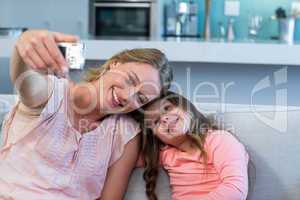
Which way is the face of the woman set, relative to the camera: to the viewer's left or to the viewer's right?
to the viewer's left

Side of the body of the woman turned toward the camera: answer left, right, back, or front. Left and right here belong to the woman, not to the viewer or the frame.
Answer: front

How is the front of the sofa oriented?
toward the camera

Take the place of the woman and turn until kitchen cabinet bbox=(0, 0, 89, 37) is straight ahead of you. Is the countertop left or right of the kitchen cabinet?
right

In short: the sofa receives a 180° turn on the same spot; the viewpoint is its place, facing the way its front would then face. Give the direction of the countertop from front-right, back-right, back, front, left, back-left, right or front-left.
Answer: front

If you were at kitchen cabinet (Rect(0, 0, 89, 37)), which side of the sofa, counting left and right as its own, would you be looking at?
back

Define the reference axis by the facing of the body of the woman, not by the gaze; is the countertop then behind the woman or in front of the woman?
behind

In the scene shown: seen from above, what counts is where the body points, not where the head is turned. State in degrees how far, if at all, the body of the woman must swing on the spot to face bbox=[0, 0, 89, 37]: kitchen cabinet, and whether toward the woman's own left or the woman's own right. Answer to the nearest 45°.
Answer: approximately 180°
